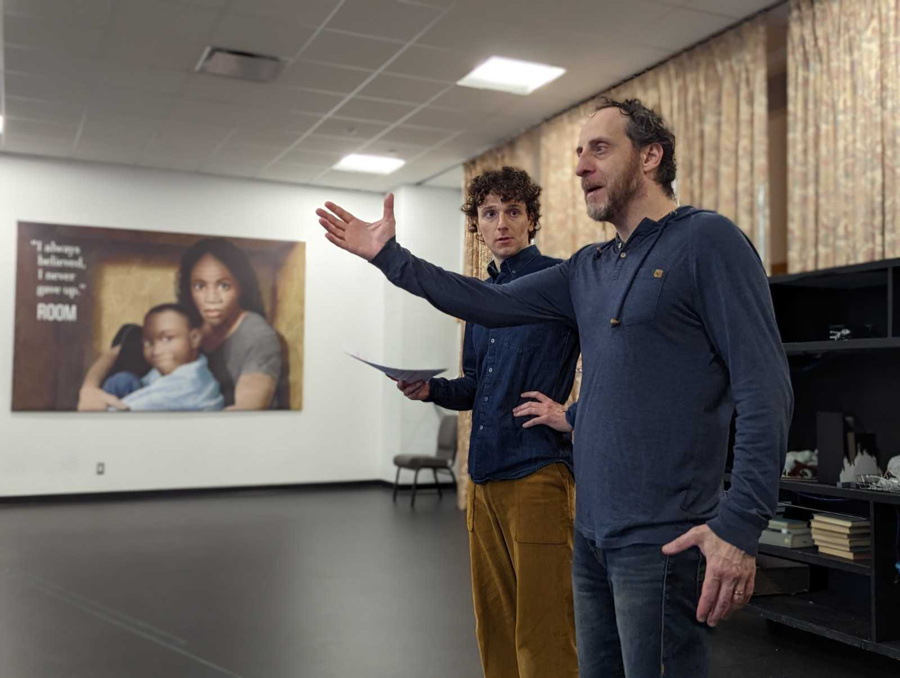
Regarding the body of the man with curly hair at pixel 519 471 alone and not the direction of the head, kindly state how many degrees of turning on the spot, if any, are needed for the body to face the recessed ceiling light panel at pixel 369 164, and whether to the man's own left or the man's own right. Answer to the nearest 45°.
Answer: approximately 135° to the man's own right

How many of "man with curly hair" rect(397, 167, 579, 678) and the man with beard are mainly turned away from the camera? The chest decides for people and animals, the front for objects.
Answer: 0

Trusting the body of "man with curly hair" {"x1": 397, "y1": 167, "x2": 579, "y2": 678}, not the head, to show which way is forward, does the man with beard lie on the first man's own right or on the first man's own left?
on the first man's own left

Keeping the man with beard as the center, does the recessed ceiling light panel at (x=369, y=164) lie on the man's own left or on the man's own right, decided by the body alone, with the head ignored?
on the man's own right

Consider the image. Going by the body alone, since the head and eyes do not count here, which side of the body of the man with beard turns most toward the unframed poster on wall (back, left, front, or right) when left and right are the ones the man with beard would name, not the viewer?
right

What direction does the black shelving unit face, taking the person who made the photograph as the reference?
facing the viewer and to the left of the viewer

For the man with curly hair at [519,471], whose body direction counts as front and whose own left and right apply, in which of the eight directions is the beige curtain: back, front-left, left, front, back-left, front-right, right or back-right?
back

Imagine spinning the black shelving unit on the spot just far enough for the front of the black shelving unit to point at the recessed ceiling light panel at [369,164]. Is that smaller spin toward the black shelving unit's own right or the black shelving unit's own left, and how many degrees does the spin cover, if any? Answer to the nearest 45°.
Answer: approximately 90° to the black shelving unit's own right
